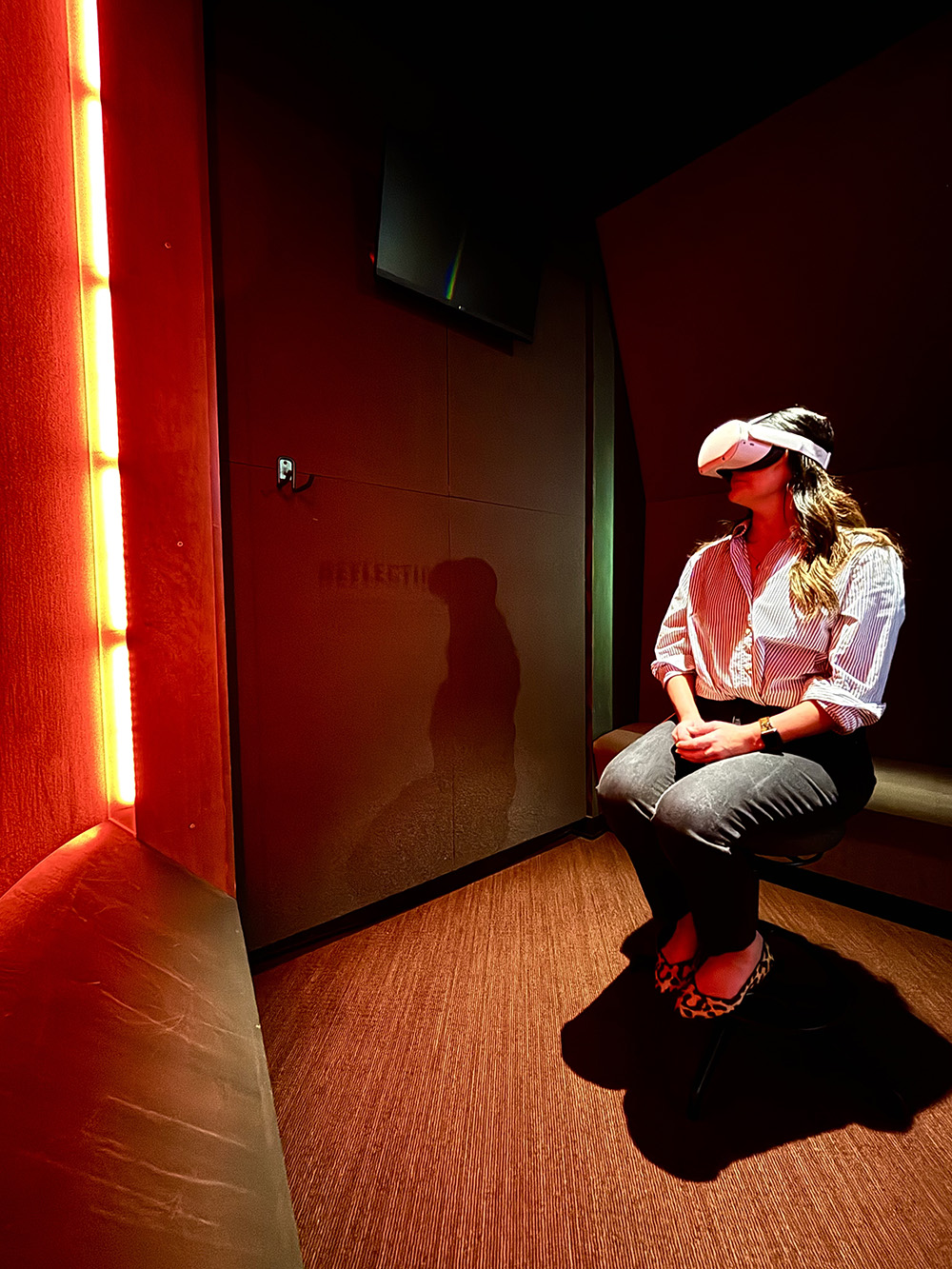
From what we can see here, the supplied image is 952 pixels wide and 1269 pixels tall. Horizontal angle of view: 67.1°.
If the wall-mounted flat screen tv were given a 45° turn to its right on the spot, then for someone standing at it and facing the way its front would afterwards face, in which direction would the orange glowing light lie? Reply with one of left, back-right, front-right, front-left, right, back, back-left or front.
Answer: front-right

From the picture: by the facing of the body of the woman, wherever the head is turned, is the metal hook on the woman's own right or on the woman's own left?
on the woman's own right

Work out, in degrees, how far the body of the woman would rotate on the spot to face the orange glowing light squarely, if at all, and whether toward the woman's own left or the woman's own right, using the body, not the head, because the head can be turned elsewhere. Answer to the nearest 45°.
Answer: approximately 45° to the woman's own right

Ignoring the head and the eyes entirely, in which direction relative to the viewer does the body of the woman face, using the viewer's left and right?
facing the viewer and to the left of the viewer

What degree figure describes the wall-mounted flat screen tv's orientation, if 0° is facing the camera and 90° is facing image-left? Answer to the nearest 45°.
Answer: approximately 315°

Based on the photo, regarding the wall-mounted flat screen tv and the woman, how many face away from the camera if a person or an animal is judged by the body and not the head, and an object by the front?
0

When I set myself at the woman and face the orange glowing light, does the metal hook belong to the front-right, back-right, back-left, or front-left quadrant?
front-right
